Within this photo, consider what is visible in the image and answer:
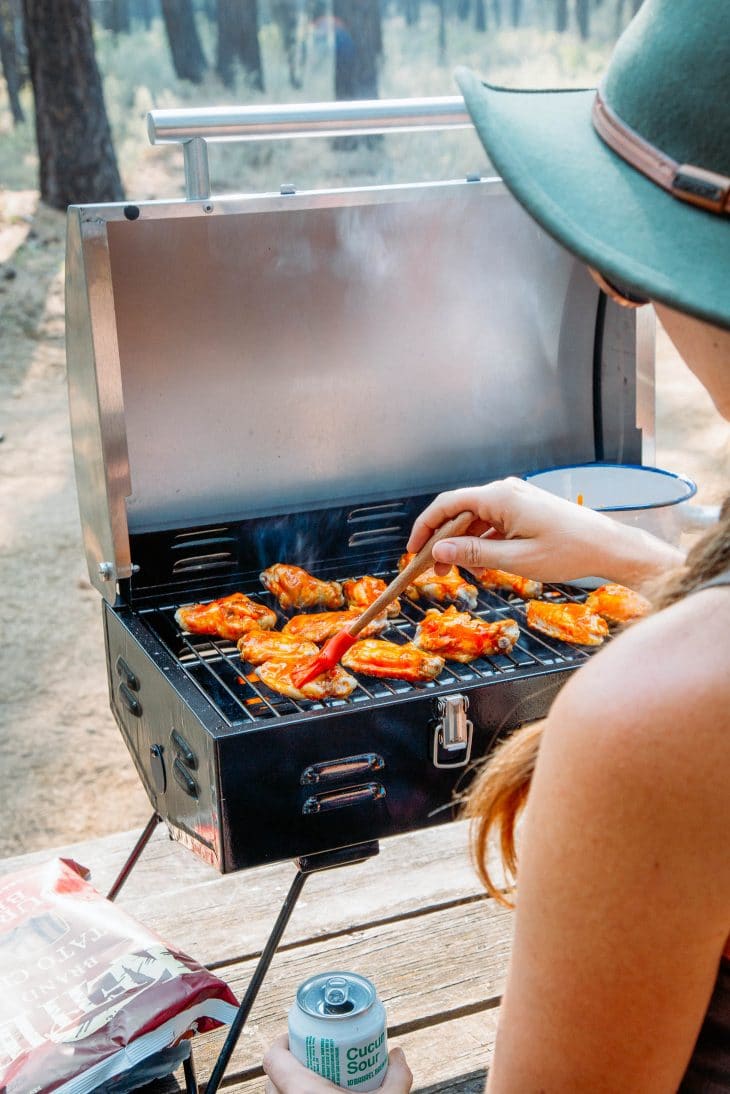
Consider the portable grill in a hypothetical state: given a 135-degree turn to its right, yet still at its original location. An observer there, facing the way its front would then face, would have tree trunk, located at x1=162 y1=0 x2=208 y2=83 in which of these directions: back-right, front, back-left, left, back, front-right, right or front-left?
right

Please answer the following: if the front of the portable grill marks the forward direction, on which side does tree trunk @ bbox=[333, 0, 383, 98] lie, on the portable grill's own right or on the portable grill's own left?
on the portable grill's own left

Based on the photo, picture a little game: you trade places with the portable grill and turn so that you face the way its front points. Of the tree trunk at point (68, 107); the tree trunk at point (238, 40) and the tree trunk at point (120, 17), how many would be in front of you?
0

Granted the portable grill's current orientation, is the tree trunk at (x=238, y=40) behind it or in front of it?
behind

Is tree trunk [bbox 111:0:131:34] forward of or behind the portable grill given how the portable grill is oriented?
behind

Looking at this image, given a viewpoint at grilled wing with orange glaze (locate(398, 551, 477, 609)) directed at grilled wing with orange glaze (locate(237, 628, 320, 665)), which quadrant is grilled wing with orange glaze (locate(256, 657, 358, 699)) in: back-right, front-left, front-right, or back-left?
front-left

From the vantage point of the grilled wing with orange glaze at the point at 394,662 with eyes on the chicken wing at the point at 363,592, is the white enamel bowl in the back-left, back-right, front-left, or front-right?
front-right

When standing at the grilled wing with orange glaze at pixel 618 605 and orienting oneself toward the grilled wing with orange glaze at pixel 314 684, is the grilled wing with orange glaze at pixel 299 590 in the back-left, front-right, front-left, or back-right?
front-right

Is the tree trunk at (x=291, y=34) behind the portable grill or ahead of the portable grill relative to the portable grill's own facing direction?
behind

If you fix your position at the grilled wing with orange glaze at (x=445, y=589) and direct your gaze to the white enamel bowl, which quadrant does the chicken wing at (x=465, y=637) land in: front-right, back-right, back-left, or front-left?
back-right

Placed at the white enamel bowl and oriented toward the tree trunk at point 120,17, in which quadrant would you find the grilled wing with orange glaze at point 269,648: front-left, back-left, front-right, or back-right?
back-left

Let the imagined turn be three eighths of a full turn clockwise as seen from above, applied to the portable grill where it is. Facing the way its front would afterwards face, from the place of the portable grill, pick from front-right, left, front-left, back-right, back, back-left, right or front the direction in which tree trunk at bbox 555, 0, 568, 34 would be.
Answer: right

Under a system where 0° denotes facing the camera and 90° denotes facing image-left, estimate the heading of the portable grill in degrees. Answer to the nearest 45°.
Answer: approximately 315°

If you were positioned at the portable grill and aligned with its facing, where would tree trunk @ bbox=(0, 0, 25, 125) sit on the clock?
The tree trunk is roughly at 7 o'clock from the portable grill.

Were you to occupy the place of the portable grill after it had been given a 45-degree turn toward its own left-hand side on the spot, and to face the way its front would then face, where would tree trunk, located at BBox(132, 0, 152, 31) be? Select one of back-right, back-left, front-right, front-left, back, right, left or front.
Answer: left

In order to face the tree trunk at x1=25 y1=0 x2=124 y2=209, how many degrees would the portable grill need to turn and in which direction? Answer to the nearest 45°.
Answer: approximately 135° to its left
